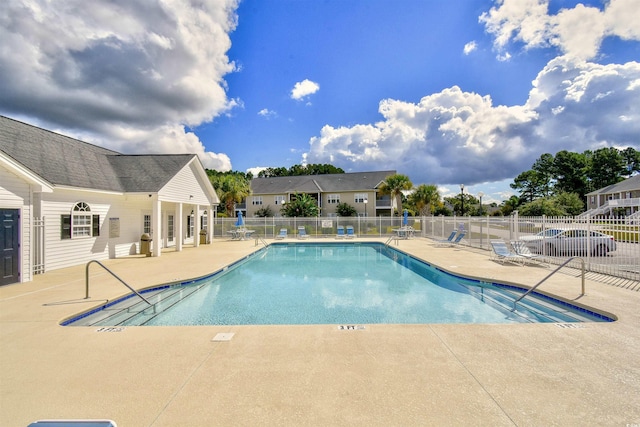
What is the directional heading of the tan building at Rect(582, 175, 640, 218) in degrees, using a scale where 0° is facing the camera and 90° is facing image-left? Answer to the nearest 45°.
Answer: approximately 45°

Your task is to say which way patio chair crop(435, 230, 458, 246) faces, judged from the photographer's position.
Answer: facing to the left of the viewer

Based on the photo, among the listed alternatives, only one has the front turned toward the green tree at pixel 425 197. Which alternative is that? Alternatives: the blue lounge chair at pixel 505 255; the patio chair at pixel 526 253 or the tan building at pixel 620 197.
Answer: the tan building
